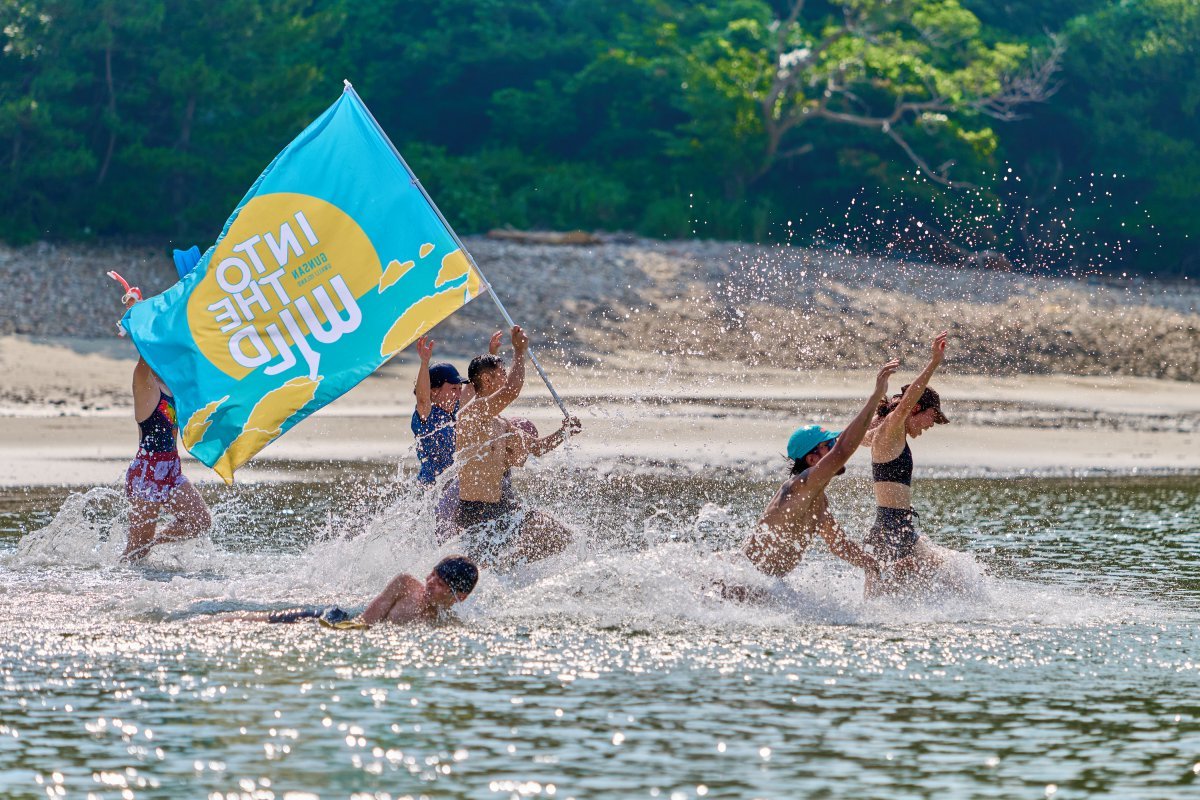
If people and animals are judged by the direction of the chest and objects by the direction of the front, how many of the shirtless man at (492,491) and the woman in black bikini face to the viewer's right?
2

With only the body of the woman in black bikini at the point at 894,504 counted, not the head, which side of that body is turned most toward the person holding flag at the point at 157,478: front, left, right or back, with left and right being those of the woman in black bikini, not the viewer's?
back

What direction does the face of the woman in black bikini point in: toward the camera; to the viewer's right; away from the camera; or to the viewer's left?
to the viewer's right

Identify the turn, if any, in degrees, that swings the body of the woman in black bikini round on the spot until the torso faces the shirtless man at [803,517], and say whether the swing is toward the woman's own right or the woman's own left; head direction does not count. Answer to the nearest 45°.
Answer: approximately 135° to the woman's own right

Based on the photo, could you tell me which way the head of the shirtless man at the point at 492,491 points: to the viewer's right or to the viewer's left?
to the viewer's right

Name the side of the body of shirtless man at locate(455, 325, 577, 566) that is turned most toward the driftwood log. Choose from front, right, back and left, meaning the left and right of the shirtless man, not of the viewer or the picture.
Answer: left

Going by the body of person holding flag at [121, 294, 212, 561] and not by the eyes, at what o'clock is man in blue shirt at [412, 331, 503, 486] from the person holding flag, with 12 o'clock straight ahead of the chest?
The man in blue shirt is roughly at 1 o'clock from the person holding flag.

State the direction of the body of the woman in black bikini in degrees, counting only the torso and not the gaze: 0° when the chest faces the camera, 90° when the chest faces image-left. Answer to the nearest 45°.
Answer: approximately 270°

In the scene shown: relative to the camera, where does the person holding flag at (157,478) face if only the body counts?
to the viewer's right
